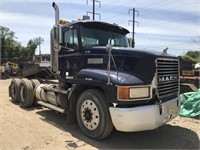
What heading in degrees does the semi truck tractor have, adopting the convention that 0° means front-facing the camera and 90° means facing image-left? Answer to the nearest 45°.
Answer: approximately 315°
